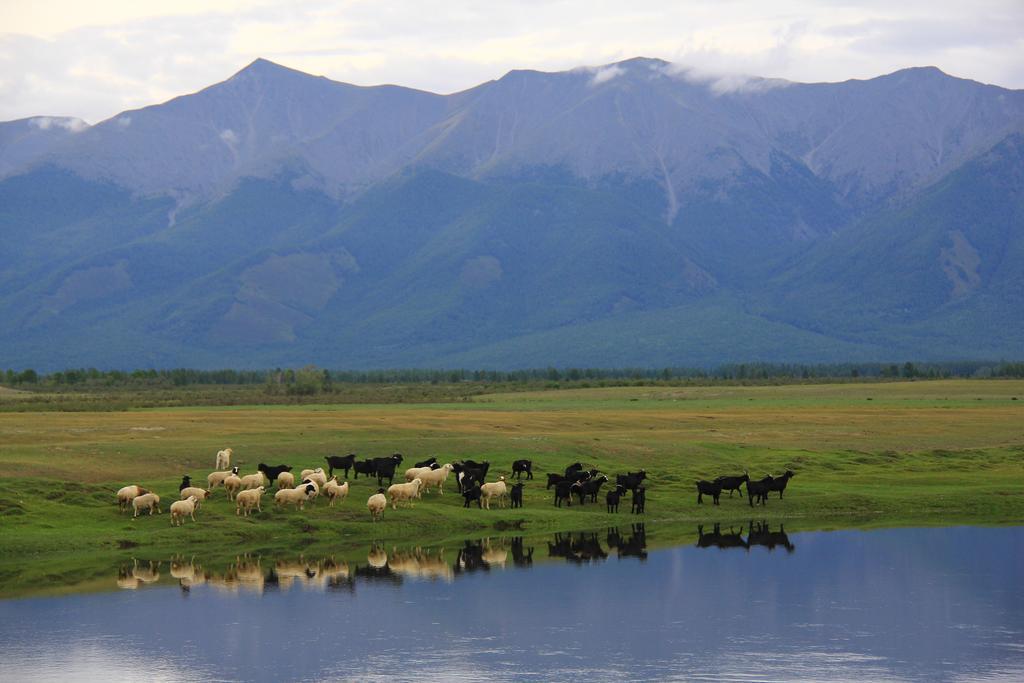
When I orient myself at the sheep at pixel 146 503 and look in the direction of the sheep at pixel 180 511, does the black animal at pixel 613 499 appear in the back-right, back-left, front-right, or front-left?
front-left

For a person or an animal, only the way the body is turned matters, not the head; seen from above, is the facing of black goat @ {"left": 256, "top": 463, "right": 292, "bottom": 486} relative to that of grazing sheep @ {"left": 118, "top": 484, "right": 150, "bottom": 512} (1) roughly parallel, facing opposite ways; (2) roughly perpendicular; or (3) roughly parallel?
roughly parallel, facing opposite ways
